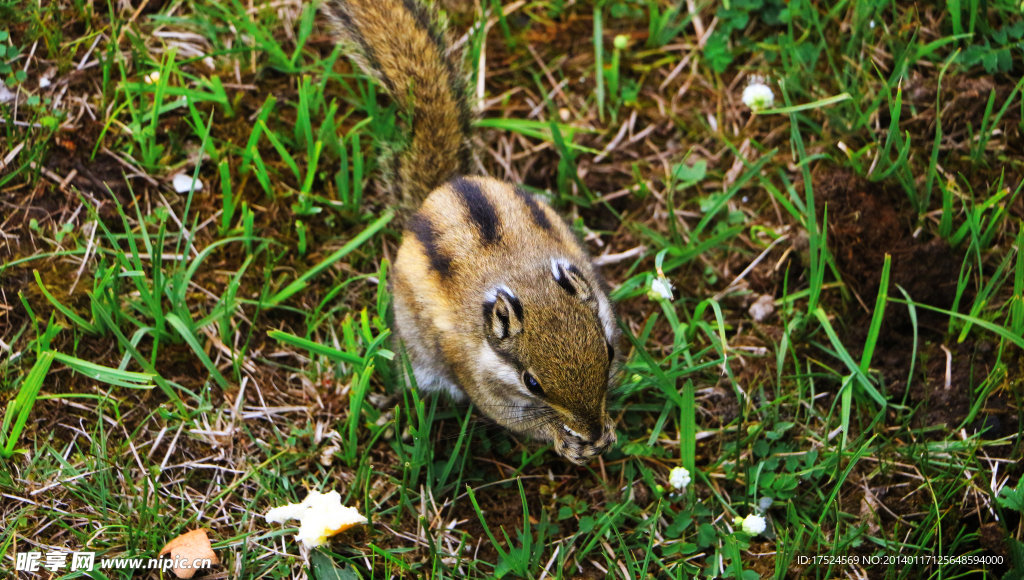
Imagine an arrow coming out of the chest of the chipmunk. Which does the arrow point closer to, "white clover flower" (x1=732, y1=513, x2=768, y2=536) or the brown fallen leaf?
the white clover flower

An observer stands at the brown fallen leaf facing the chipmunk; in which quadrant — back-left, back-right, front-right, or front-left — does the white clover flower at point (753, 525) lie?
front-right

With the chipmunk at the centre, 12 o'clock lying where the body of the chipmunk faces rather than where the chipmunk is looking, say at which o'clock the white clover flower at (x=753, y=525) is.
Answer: The white clover flower is roughly at 12 o'clock from the chipmunk.

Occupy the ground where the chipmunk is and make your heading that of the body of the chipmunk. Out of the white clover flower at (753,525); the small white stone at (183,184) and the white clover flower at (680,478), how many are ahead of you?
2

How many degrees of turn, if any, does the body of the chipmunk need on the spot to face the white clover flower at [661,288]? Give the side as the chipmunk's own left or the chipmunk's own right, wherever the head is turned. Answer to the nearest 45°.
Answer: approximately 45° to the chipmunk's own left

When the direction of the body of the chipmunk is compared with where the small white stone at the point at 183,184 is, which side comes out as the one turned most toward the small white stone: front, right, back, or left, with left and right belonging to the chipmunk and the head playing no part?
back

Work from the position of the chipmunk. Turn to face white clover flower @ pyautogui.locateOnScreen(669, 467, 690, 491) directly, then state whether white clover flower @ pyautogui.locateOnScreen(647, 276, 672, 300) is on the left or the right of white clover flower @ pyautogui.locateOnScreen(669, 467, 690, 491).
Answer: left

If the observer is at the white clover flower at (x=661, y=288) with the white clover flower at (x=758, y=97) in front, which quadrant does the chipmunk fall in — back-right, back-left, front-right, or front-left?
back-left

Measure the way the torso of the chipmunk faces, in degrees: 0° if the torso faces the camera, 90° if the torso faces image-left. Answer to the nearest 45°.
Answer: approximately 315°

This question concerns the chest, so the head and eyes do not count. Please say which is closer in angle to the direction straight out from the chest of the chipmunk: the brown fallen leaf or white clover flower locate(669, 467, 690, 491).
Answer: the white clover flower

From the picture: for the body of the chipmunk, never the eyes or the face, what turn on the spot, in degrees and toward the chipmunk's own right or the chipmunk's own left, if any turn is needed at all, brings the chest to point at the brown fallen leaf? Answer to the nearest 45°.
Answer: approximately 90° to the chipmunk's own right

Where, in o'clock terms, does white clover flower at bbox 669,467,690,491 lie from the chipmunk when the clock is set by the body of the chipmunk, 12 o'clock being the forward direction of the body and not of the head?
The white clover flower is roughly at 12 o'clock from the chipmunk.
